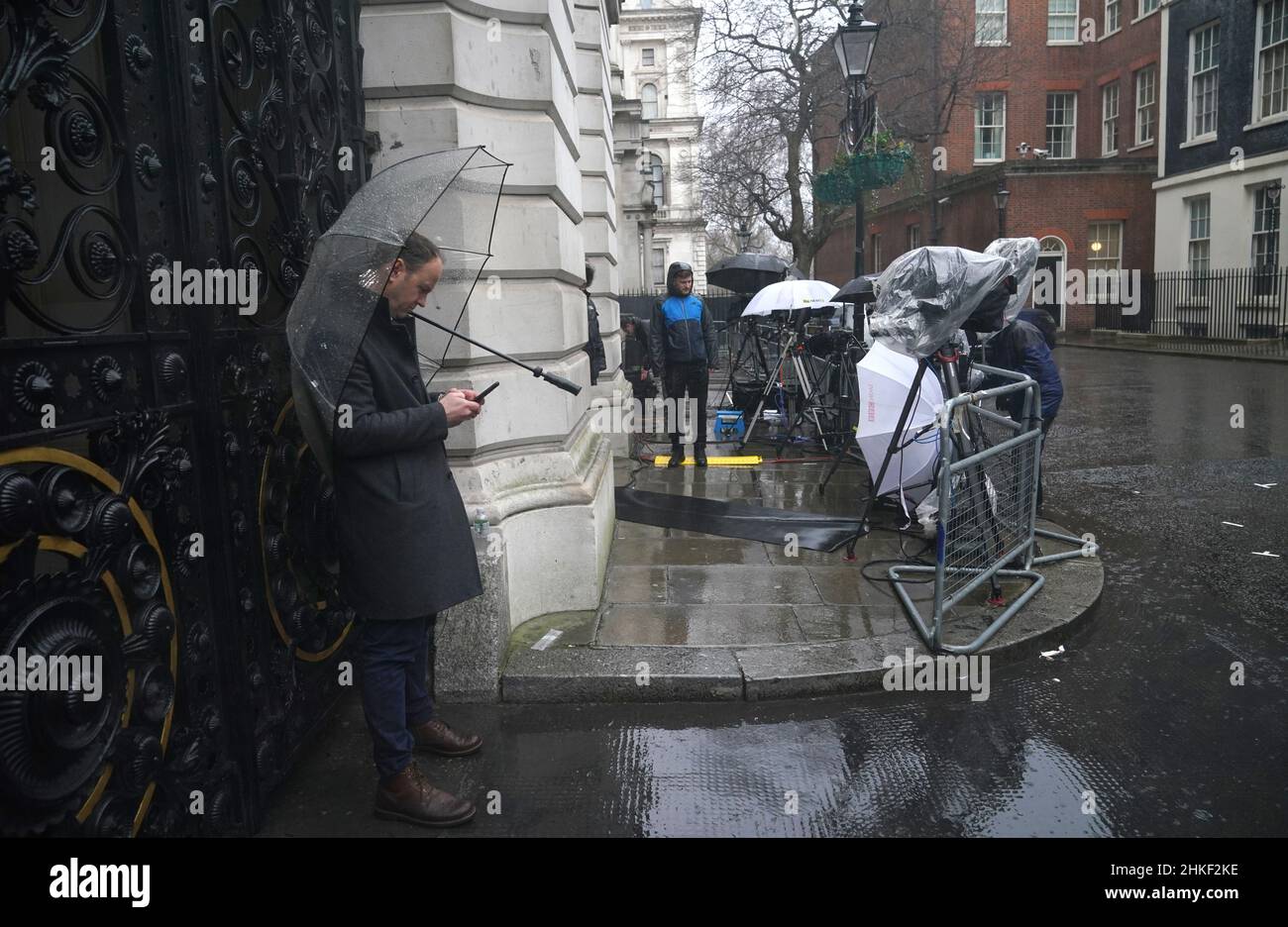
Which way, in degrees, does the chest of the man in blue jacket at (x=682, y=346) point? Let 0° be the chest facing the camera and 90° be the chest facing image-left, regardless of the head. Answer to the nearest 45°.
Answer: approximately 0°

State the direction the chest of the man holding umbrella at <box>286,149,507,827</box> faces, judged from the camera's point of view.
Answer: to the viewer's right

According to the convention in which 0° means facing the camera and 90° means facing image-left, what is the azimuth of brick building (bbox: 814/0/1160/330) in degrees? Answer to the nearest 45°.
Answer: approximately 0°

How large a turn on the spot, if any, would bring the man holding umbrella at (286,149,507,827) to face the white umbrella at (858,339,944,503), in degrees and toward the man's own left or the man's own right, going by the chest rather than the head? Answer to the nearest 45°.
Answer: approximately 45° to the man's own left

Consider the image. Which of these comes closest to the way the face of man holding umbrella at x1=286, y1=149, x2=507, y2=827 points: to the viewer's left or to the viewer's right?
to the viewer's right

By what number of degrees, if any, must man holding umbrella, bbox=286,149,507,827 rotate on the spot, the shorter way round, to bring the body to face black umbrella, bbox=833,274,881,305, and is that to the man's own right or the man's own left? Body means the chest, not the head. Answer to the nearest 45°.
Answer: approximately 45° to the man's own left

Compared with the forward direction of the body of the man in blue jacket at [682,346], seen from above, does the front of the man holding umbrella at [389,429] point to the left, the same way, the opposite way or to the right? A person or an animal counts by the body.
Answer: to the left

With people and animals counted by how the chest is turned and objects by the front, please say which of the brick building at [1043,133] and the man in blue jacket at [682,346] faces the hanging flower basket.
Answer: the brick building

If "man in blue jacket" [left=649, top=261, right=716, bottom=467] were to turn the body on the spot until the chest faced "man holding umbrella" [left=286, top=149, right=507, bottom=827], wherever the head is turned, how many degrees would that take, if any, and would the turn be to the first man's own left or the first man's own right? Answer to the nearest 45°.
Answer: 0° — they already face them
